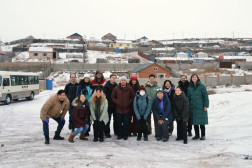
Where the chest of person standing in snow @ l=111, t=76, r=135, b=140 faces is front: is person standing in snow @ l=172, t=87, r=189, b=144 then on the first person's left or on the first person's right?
on the first person's left

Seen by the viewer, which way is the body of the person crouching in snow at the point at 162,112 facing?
toward the camera

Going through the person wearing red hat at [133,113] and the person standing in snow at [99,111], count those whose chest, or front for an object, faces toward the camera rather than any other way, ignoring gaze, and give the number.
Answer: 2

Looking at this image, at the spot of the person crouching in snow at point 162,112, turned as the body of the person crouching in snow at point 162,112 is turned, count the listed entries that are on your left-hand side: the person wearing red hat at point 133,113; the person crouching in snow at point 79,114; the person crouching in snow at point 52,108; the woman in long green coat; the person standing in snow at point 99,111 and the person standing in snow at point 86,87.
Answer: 1

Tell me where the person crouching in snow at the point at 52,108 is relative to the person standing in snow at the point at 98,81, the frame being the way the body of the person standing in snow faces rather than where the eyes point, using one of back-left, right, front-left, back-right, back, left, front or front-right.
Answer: front-right

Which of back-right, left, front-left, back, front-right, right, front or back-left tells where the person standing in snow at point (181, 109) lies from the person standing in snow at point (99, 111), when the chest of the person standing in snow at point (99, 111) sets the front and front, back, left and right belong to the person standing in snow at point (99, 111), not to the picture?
left

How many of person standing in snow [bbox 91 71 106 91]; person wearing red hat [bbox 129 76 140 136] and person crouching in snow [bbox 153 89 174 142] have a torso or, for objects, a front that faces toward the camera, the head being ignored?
3

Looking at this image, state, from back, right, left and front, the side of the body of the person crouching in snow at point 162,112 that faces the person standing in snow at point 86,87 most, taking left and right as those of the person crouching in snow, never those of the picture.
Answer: right

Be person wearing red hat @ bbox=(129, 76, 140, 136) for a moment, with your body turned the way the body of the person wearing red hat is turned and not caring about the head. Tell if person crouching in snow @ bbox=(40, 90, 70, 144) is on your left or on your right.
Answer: on your right

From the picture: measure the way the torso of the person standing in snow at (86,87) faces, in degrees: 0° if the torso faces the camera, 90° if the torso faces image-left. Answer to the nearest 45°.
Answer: approximately 0°

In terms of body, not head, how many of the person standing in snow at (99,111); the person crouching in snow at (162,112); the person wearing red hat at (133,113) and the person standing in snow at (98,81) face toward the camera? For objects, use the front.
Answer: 4

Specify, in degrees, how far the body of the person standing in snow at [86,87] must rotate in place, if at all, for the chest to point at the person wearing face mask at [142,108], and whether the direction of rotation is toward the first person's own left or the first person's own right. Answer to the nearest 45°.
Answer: approximately 45° to the first person's own left

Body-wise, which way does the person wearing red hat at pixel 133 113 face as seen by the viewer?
toward the camera

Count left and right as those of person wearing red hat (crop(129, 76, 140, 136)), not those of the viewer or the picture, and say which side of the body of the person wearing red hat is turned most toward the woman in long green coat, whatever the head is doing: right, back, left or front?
left

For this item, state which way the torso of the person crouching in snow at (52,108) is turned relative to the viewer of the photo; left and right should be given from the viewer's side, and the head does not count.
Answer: facing the viewer and to the right of the viewer

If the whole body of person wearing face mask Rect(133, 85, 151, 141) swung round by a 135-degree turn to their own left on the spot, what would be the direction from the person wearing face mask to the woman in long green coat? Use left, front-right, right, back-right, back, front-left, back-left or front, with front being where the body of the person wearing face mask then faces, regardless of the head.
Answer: front-right
